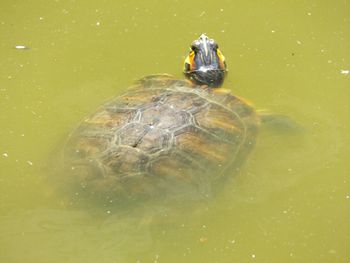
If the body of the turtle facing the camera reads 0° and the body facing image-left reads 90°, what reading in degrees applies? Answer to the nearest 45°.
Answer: approximately 225°
